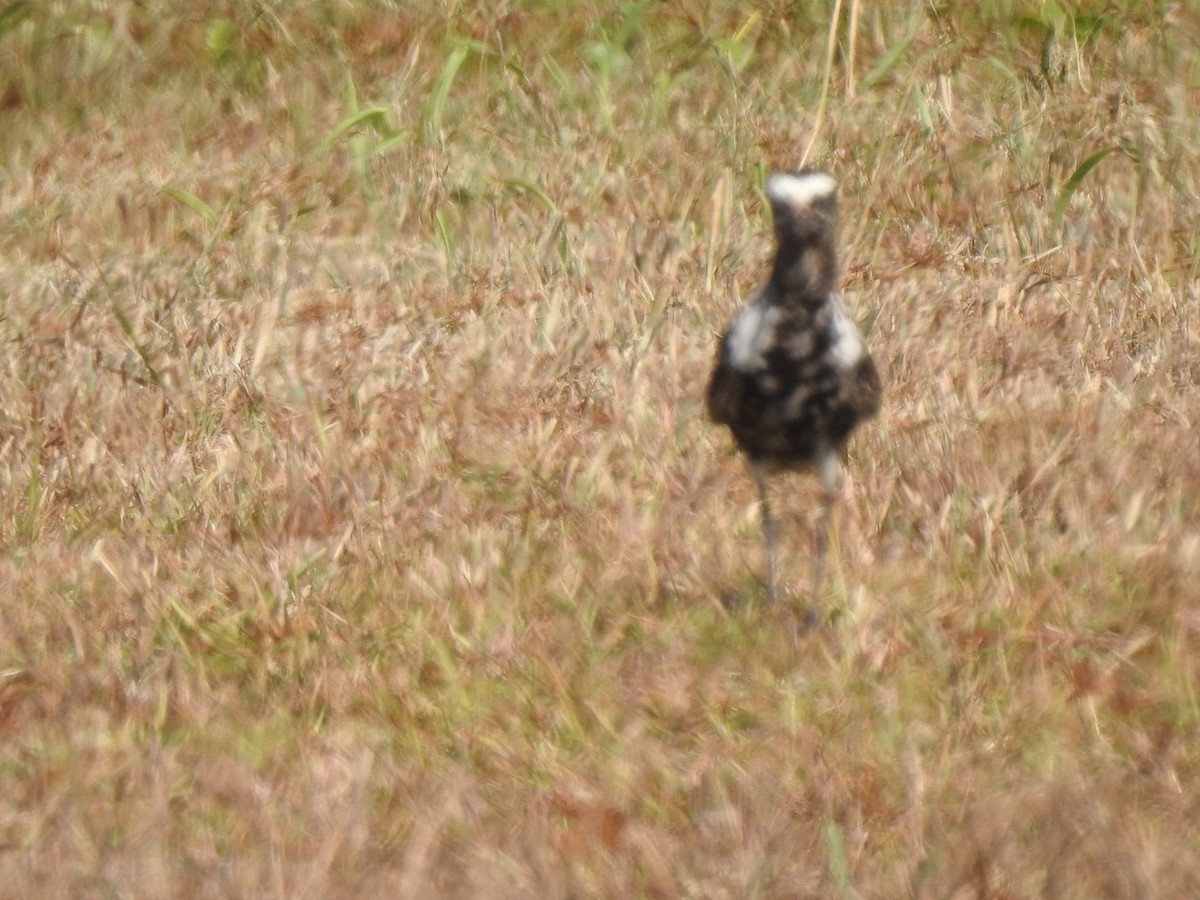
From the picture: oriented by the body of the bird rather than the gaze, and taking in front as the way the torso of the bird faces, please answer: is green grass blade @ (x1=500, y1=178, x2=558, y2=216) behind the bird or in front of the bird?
behind

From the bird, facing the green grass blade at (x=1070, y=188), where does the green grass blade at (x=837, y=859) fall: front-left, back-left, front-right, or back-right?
back-right

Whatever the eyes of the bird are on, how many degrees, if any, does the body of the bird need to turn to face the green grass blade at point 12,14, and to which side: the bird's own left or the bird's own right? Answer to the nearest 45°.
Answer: approximately 135° to the bird's own right

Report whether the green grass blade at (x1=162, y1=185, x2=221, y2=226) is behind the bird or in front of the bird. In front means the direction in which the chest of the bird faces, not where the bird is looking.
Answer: behind

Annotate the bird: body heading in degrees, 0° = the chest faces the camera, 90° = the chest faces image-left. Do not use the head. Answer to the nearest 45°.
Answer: approximately 0°

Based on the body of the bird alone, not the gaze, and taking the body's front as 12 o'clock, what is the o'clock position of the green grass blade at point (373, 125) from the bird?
The green grass blade is roughly at 5 o'clock from the bird.

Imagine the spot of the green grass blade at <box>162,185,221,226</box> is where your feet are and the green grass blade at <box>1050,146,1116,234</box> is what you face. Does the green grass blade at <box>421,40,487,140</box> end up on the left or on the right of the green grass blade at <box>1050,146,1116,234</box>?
left

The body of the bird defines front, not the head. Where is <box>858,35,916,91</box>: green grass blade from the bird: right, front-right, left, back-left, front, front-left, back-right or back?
back

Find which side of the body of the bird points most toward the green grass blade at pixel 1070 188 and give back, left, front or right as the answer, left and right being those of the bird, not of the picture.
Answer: back
